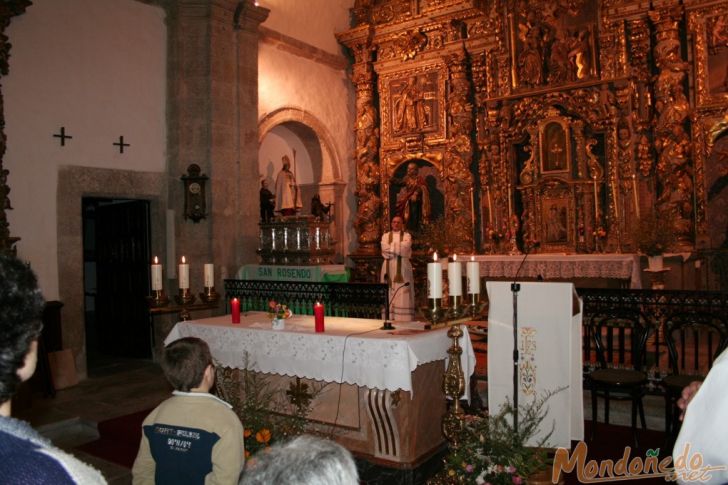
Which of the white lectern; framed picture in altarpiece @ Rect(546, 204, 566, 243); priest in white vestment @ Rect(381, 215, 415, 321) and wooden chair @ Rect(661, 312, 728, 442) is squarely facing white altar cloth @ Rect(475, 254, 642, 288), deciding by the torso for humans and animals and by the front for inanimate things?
the framed picture in altarpiece

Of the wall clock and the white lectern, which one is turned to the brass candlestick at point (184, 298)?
the wall clock

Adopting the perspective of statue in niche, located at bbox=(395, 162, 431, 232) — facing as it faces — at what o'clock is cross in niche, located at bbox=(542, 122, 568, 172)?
cross in niche, located at bbox=(542, 122, 568, 172) is roughly at 10 o'clock from statue in niche, located at bbox=(395, 162, 431, 232).

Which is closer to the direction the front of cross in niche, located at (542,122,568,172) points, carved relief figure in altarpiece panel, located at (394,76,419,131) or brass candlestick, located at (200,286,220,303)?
the brass candlestick

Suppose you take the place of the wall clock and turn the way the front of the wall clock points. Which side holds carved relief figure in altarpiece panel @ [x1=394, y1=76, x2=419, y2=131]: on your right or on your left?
on your left

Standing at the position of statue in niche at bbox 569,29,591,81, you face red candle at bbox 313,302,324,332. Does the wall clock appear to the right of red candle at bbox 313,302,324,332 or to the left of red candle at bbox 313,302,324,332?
right
